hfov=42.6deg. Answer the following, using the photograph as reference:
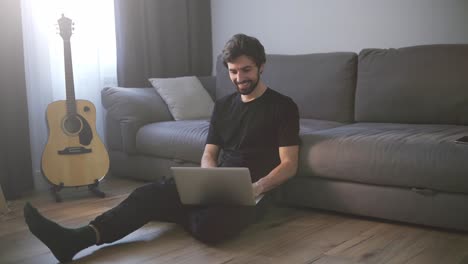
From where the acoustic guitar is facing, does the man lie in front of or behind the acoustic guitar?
in front

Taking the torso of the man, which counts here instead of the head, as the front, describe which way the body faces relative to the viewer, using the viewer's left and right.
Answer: facing the viewer and to the left of the viewer

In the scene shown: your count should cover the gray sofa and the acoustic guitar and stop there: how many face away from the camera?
0

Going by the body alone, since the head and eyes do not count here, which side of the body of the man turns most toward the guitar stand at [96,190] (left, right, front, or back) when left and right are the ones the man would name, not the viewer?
right

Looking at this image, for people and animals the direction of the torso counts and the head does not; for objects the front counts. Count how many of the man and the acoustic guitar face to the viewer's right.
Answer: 0

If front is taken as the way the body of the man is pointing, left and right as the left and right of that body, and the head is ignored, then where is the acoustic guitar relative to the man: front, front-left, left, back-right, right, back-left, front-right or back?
right

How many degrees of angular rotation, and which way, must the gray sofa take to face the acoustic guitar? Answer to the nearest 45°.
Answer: approximately 45° to its right

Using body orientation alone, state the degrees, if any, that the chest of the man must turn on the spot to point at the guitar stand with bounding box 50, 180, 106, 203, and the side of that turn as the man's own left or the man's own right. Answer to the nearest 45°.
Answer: approximately 90° to the man's own right

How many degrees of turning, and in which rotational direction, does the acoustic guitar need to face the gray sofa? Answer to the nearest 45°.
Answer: approximately 45° to its left

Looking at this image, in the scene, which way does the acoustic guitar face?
toward the camera

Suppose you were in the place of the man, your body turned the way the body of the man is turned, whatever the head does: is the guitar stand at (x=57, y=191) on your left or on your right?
on your right

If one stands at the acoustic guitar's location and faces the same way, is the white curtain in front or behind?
behind
